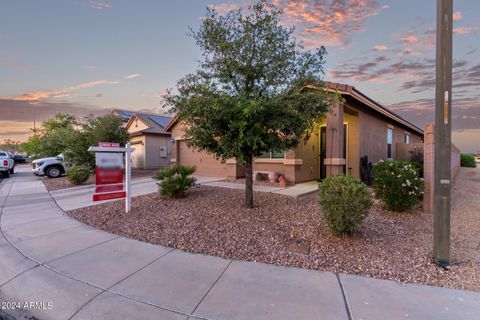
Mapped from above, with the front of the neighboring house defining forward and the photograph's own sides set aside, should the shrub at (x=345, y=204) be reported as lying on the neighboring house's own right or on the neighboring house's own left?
on the neighboring house's own left

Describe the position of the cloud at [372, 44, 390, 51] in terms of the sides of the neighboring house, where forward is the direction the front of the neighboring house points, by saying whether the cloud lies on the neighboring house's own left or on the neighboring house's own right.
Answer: on the neighboring house's own left

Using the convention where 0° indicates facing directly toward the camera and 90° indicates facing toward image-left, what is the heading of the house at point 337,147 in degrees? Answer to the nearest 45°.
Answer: approximately 45°

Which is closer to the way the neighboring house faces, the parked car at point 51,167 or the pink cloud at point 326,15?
the parked car

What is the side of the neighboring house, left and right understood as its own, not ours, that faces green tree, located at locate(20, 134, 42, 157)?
right

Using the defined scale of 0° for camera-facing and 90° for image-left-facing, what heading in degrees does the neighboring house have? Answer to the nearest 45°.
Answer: approximately 45°
